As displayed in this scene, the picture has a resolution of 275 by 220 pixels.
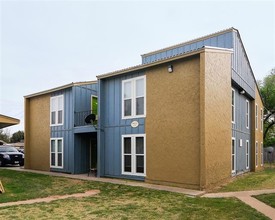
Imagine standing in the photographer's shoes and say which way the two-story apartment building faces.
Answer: facing the viewer and to the left of the viewer

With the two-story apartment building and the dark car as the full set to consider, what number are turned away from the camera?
0

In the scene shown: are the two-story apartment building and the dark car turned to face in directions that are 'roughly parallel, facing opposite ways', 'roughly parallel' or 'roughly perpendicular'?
roughly perpendicular
